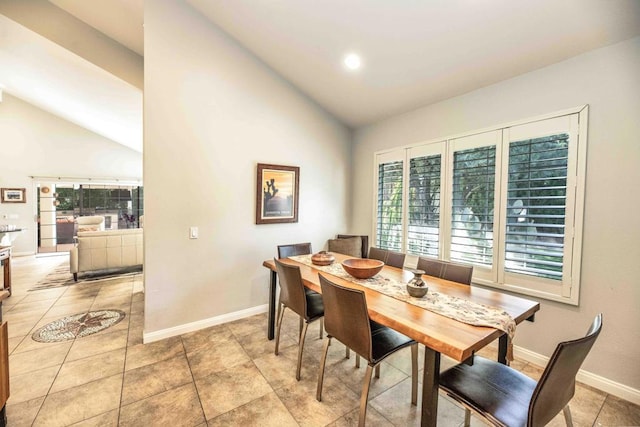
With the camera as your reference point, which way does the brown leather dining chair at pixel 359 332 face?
facing away from the viewer and to the right of the viewer

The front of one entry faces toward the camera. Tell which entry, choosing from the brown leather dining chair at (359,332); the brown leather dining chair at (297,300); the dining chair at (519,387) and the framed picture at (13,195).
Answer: the framed picture

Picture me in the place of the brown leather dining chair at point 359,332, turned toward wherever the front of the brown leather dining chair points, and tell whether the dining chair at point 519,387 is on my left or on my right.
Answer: on my right

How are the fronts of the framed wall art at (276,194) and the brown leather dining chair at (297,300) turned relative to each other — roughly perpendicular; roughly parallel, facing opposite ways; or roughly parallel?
roughly perpendicular

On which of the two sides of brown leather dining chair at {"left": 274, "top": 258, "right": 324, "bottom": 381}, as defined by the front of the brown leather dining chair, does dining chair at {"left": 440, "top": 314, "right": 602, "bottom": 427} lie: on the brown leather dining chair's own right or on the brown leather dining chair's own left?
on the brown leather dining chair's own right

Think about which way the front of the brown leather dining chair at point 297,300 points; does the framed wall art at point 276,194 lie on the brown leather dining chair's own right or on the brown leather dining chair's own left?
on the brown leather dining chair's own left
